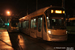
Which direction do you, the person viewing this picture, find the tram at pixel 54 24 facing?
facing the viewer and to the right of the viewer
